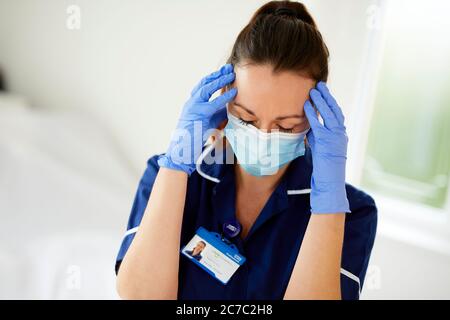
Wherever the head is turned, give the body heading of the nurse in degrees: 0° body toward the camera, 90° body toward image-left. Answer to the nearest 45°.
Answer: approximately 0°
